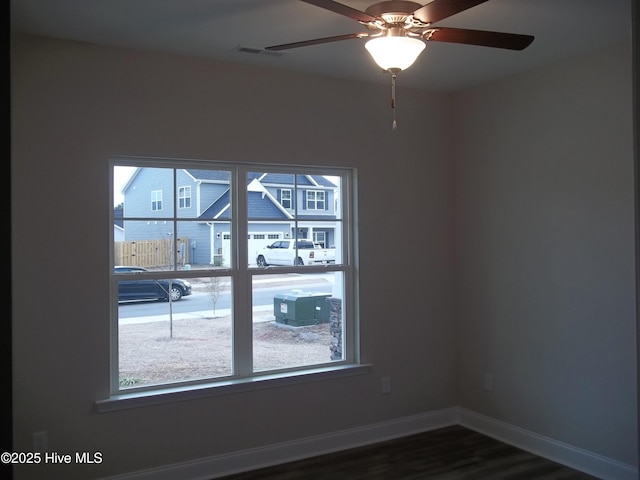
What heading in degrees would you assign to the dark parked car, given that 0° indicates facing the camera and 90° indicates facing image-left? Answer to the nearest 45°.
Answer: approximately 270°

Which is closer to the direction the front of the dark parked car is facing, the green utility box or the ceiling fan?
the green utility box

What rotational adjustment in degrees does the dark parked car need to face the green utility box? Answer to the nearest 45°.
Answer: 0° — it already faces it

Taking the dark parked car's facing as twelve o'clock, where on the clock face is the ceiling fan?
The ceiling fan is roughly at 2 o'clock from the dark parked car.
